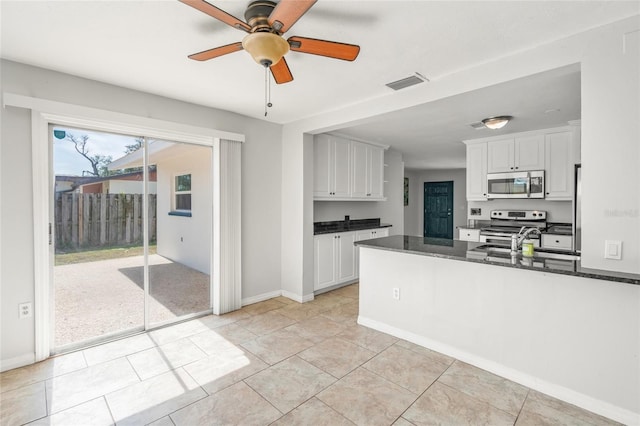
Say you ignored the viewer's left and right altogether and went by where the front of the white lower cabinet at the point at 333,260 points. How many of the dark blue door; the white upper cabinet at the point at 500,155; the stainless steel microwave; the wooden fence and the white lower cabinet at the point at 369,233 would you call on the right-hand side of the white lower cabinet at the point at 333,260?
1

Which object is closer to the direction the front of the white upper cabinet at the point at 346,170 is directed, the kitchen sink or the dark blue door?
the kitchen sink

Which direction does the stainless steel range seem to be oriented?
toward the camera

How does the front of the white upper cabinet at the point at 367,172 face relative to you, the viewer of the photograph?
facing the viewer and to the right of the viewer

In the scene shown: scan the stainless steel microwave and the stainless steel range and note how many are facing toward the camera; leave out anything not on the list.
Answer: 2

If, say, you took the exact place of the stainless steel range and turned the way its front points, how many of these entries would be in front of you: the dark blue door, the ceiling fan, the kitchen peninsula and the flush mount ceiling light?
3

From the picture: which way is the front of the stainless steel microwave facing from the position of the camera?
facing the viewer

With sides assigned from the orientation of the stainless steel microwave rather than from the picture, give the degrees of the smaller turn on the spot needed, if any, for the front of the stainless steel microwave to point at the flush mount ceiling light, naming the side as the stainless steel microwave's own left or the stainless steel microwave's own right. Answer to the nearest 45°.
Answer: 0° — it already faces it

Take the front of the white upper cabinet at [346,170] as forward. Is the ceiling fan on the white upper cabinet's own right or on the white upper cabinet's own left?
on the white upper cabinet's own right

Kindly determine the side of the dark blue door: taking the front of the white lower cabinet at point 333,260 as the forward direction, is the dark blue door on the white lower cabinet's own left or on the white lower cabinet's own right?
on the white lower cabinet's own left

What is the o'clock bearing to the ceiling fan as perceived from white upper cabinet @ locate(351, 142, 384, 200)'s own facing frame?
The ceiling fan is roughly at 2 o'clock from the white upper cabinet.
